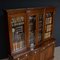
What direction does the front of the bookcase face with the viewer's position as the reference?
facing the viewer and to the right of the viewer
